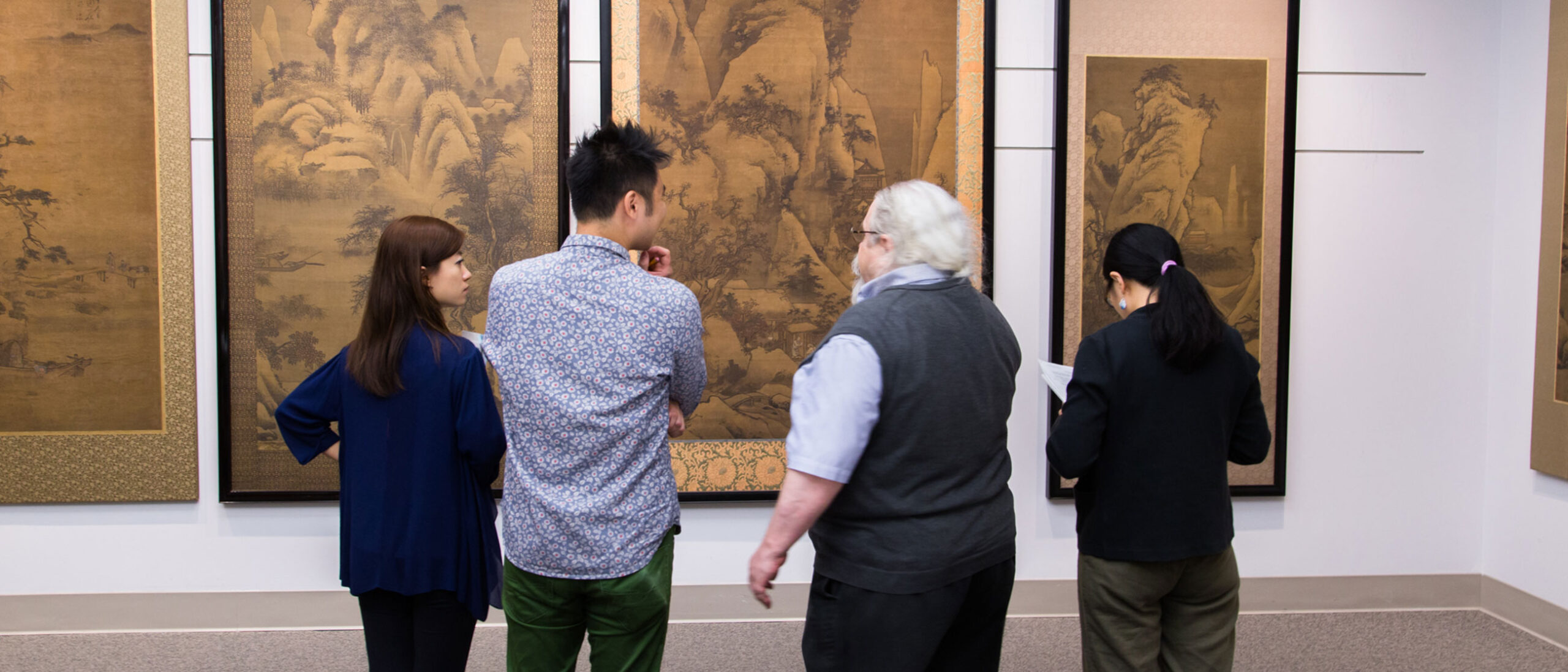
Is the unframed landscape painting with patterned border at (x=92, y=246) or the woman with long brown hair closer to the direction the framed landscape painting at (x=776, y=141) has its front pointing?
the woman with long brown hair

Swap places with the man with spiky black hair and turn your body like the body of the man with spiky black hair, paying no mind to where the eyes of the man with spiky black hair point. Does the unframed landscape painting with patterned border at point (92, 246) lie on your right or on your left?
on your left

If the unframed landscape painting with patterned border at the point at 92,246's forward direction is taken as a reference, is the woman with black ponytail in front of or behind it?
in front

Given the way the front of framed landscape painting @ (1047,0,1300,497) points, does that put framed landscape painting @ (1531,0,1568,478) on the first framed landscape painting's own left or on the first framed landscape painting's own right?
on the first framed landscape painting's own left

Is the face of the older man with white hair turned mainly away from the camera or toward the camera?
away from the camera

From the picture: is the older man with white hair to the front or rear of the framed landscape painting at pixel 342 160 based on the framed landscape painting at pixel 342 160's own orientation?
to the front

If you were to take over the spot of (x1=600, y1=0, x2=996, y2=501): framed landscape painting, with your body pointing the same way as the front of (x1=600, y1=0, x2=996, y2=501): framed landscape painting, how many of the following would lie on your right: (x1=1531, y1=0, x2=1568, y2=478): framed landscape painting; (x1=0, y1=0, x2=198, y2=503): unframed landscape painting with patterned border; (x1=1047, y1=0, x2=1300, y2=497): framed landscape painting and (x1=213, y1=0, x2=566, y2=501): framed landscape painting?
2

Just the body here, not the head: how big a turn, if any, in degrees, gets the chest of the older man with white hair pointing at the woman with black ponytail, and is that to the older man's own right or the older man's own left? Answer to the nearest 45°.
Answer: approximately 90° to the older man's own right

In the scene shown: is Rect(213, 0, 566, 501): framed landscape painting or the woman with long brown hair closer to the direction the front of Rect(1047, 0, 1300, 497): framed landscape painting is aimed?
the woman with long brown hair

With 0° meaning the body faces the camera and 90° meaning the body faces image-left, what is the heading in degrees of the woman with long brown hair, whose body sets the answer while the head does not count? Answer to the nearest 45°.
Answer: approximately 225°

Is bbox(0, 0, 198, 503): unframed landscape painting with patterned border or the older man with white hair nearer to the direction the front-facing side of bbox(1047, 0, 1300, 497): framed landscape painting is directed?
the older man with white hair

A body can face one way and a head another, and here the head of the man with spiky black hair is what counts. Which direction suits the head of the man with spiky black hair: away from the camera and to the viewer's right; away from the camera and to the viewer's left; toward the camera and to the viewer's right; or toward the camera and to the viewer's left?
away from the camera and to the viewer's right

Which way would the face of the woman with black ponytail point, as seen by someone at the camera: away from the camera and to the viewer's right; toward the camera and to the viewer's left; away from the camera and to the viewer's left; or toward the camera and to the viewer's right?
away from the camera and to the viewer's left
